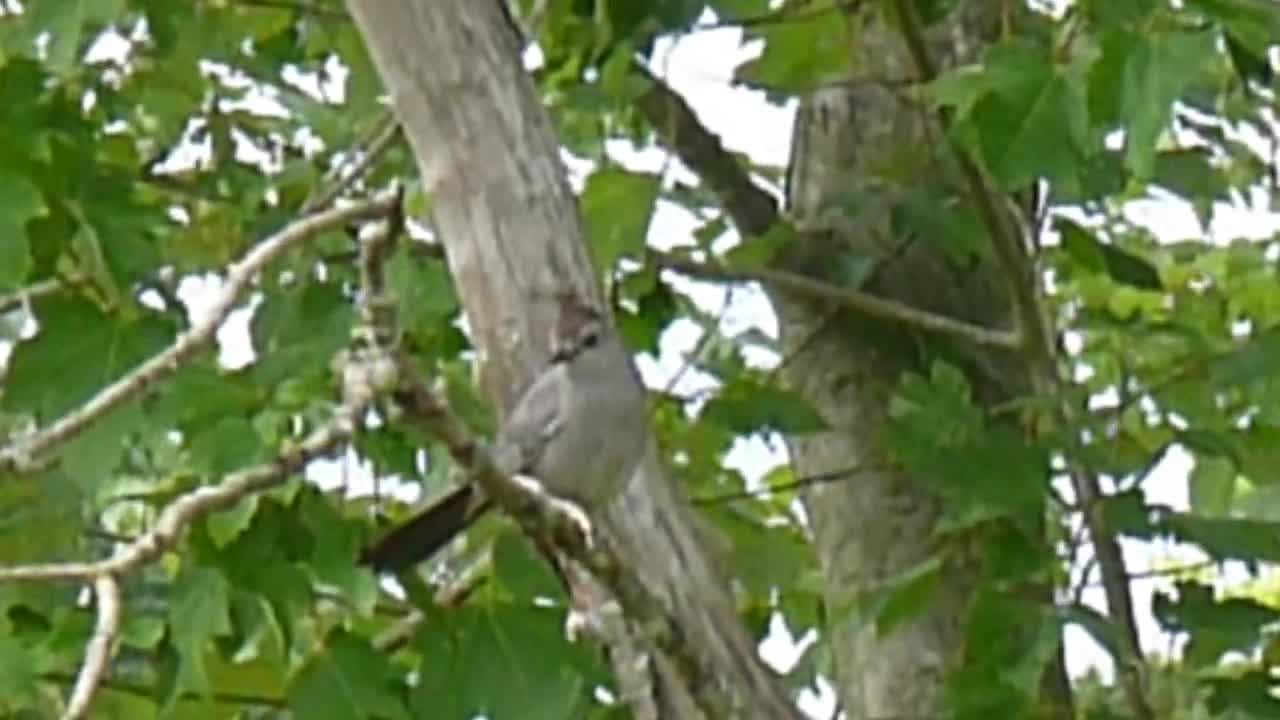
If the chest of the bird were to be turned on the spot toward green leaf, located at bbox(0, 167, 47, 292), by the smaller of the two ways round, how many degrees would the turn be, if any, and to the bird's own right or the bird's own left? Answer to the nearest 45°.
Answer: approximately 135° to the bird's own right

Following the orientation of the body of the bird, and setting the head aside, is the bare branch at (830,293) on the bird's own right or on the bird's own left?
on the bird's own left

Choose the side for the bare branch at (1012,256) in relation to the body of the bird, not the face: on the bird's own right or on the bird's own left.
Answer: on the bird's own left

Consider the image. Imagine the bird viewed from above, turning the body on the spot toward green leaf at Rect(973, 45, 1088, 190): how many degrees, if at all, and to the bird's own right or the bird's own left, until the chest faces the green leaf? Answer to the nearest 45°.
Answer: approximately 45° to the bird's own left

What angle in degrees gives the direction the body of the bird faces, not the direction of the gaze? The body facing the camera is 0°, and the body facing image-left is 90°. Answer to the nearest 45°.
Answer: approximately 315°

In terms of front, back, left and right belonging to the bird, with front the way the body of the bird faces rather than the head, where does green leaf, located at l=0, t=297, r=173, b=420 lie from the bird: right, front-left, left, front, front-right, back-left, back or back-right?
back-right
